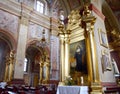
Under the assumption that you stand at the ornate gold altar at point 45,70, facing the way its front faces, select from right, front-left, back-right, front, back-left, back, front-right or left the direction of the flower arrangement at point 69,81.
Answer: front-right

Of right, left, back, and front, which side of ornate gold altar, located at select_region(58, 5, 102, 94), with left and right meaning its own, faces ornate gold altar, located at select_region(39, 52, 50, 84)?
right

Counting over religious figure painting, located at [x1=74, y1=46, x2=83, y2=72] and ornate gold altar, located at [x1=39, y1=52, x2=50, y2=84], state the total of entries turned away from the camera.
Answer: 0

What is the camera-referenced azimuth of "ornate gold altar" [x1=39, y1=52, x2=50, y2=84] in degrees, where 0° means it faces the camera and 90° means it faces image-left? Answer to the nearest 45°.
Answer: approximately 315°

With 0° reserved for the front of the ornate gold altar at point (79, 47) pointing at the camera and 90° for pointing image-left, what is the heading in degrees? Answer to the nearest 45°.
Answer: approximately 45°
